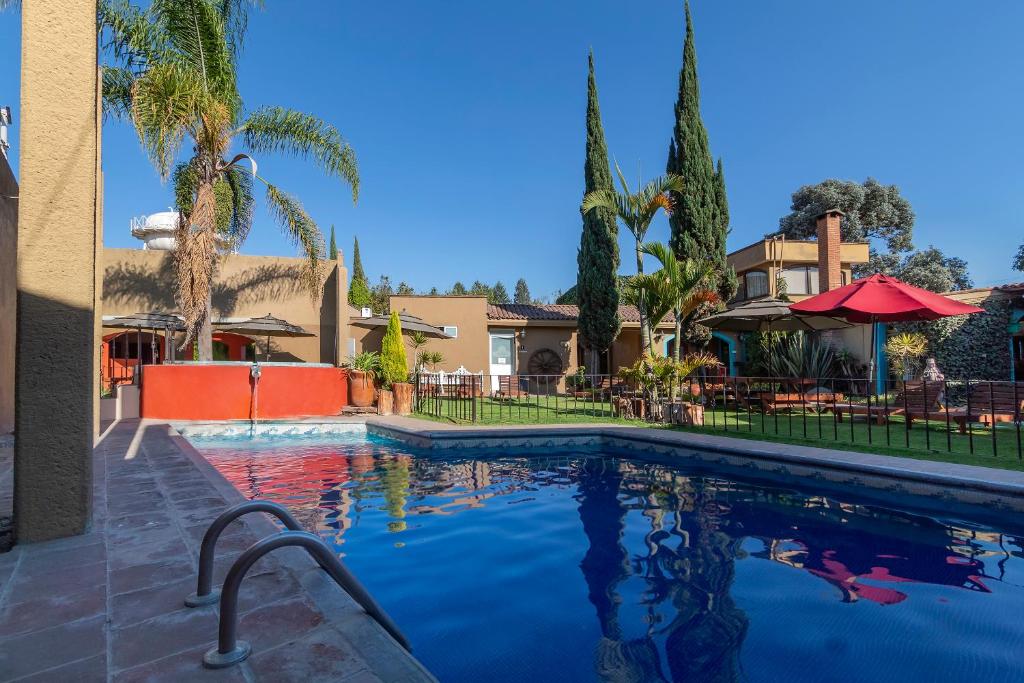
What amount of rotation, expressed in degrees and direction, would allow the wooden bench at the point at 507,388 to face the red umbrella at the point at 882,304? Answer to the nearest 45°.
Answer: approximately 45° to its left

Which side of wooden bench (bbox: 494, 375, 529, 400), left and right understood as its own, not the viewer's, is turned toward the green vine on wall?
left

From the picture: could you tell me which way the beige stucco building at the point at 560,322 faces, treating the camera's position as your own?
facing the viewer

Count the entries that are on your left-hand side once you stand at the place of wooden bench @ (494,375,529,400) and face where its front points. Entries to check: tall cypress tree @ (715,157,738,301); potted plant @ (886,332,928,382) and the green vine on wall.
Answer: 3

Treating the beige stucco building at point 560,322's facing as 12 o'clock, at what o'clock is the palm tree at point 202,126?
The palm tree is roughly at 1 o'clock from the beige stucco building.

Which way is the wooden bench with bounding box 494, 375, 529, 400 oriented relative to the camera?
toward the camera

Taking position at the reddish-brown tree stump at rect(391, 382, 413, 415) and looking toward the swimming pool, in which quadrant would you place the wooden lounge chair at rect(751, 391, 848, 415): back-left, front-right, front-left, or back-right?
front-left

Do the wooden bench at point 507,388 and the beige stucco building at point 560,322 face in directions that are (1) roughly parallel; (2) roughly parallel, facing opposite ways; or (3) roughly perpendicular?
roughly parallel

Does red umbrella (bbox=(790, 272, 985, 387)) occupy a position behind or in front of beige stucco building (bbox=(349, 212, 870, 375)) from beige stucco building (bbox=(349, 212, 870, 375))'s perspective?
in front

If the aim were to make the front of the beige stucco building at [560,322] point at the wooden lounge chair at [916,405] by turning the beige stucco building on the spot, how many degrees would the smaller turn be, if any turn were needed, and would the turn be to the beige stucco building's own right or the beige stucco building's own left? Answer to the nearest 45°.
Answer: approximately 45° to the beige stucco building's own left

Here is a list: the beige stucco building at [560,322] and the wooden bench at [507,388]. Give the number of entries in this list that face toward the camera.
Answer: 2

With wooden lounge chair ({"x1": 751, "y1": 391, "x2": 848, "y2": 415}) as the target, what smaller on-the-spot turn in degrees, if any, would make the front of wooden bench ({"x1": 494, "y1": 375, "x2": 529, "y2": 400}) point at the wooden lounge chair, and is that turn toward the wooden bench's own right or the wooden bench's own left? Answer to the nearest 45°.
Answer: approximately 45° to the wooden bench's own left

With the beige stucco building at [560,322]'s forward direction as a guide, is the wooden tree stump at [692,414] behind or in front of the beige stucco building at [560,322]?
in front
